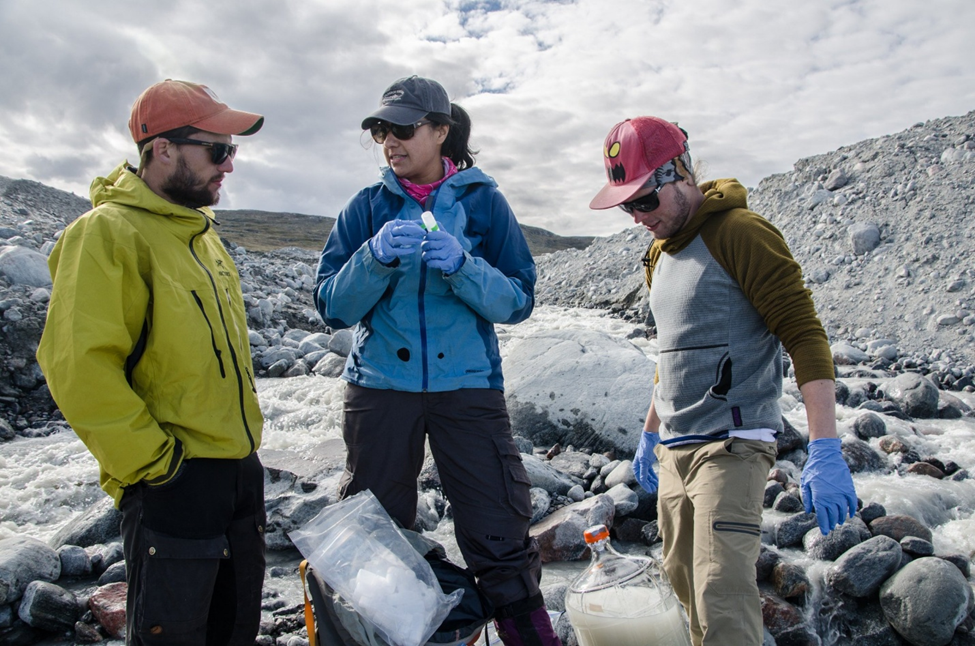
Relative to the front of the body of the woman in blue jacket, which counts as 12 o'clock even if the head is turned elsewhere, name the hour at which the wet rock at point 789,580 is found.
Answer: The wet rock is roughly at 8 o'clock from the woman in blue jacket.

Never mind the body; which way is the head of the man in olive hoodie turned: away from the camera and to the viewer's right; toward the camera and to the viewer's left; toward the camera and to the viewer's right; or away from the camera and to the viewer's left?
toward the camera and to the viewer's left

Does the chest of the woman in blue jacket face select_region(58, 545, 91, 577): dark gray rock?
no

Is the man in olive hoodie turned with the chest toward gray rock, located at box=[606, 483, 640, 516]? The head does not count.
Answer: no

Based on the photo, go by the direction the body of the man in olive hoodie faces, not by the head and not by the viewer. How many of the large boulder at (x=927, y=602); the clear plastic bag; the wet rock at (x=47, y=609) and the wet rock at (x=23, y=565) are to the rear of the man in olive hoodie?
1

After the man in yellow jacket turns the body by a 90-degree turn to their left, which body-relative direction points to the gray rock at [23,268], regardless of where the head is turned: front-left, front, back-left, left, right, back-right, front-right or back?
front-left

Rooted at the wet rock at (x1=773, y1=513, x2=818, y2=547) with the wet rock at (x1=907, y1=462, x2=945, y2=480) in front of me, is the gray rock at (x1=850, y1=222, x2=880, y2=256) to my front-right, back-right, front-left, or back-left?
front-left

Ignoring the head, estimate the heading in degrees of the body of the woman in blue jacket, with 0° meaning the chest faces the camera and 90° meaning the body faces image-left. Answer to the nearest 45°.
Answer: approximately 0°

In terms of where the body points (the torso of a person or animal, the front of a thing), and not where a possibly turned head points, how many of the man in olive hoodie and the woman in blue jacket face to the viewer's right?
0

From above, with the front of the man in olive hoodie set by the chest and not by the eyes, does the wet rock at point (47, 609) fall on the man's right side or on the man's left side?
on the man's right side

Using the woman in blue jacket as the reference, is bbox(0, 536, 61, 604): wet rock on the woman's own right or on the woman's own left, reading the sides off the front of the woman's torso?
on the woman's own right

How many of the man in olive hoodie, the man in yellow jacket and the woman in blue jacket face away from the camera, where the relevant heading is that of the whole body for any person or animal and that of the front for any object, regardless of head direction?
0

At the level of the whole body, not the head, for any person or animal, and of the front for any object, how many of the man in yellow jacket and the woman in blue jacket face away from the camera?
0

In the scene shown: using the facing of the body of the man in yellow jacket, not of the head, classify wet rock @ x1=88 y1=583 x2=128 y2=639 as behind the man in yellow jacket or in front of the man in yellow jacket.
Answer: behind

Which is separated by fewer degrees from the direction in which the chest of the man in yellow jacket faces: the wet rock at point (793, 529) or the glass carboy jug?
the glass carboy jug

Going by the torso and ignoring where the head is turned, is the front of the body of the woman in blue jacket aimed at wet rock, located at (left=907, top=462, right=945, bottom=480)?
no

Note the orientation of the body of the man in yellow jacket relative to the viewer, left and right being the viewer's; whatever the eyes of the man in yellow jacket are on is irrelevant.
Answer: facing the viewer and to the right of the viewer

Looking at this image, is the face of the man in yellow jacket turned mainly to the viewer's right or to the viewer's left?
to the viewer's right

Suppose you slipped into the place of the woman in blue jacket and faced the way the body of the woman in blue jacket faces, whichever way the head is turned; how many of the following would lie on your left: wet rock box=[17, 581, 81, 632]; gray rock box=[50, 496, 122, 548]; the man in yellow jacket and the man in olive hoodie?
1

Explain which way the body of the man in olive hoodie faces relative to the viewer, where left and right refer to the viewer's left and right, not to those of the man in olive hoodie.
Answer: facing the viewer and to the left of the viewer
